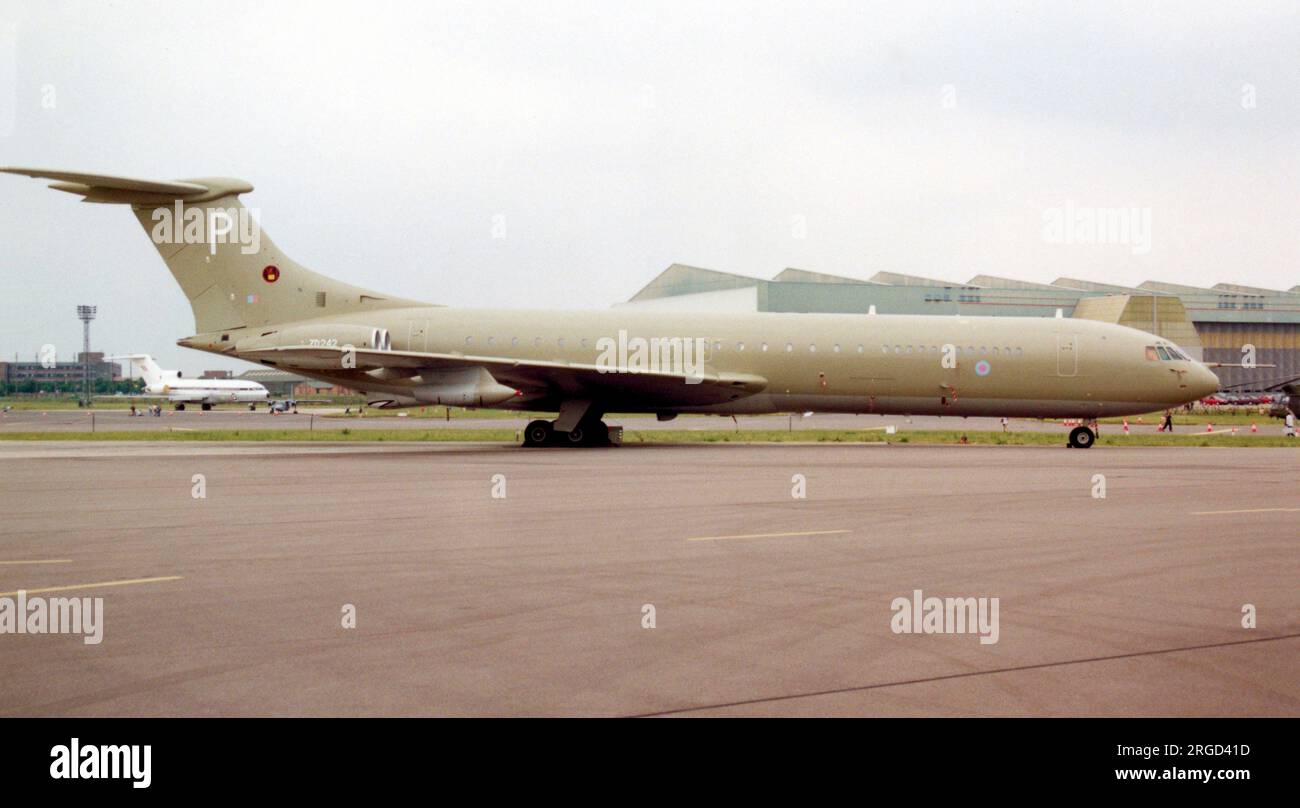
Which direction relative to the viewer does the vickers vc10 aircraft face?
to the viewer's right
